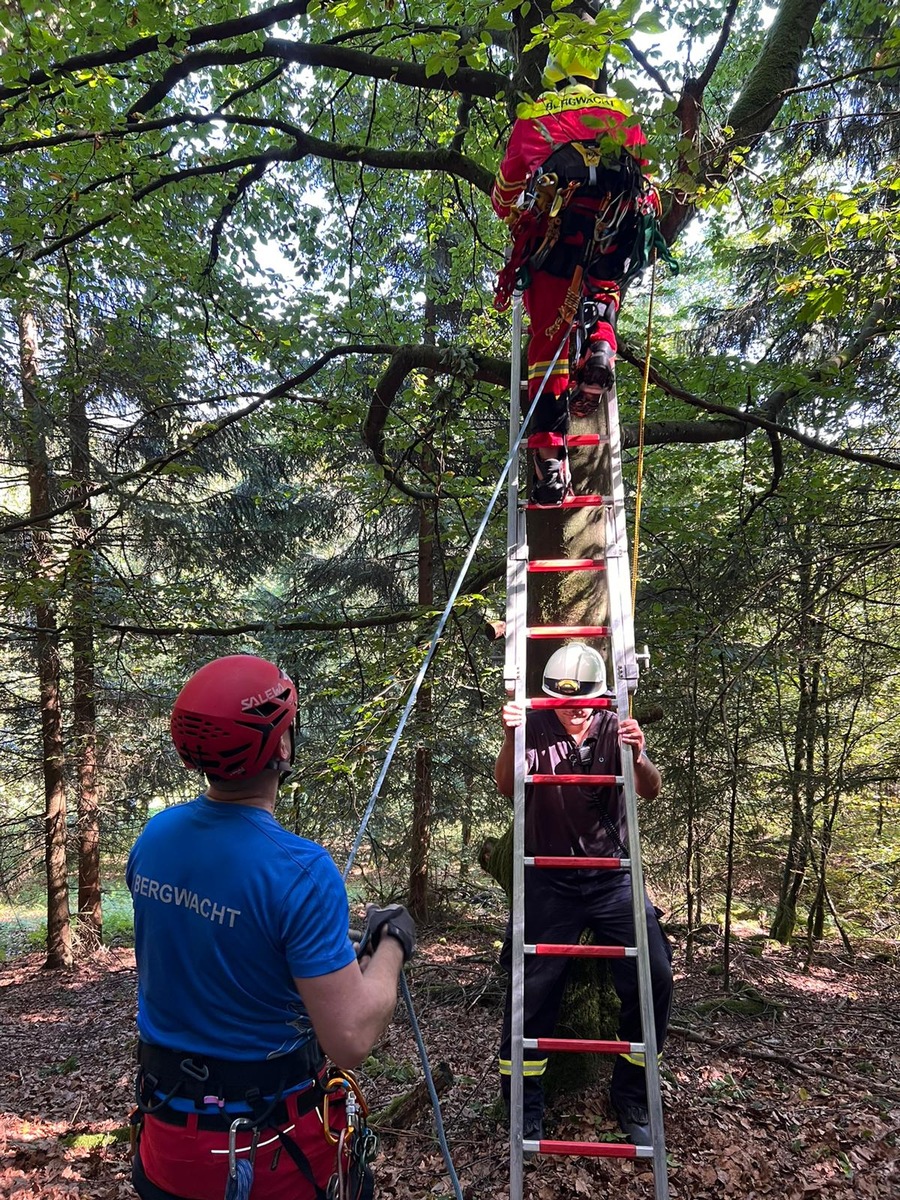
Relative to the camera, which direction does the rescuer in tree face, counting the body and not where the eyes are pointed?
away from the camera

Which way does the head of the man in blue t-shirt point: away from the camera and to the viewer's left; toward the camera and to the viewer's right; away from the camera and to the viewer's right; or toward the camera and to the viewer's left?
away from the camera and to the viewer's right

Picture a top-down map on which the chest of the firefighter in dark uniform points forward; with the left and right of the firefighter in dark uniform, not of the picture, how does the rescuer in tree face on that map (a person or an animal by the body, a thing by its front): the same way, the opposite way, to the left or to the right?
the opposite way

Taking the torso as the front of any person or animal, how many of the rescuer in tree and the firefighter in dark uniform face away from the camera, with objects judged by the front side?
1

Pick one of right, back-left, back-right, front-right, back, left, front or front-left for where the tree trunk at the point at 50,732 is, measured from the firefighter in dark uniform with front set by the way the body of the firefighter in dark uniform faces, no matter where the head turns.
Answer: back-right

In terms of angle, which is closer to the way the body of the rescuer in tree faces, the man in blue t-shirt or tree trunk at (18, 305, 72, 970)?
the tree trunk

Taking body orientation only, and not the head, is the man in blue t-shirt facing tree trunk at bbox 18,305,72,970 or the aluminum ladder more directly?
the aluminum ladder
